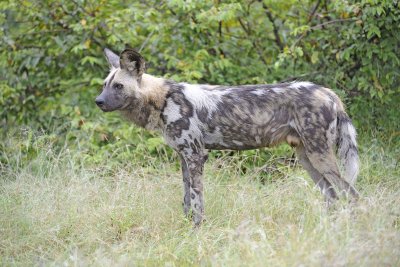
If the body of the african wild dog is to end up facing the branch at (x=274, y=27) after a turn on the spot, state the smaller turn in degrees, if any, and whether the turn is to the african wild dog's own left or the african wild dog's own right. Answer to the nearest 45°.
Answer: approximately 90° to the african wild dog's own right

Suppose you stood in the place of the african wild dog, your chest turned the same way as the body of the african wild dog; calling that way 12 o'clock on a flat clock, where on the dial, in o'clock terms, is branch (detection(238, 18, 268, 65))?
The branch is roughly at 3 o'clock from the african wild dog.

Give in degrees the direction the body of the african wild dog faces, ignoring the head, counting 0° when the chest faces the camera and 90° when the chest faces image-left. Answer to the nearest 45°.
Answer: approximately 90°
